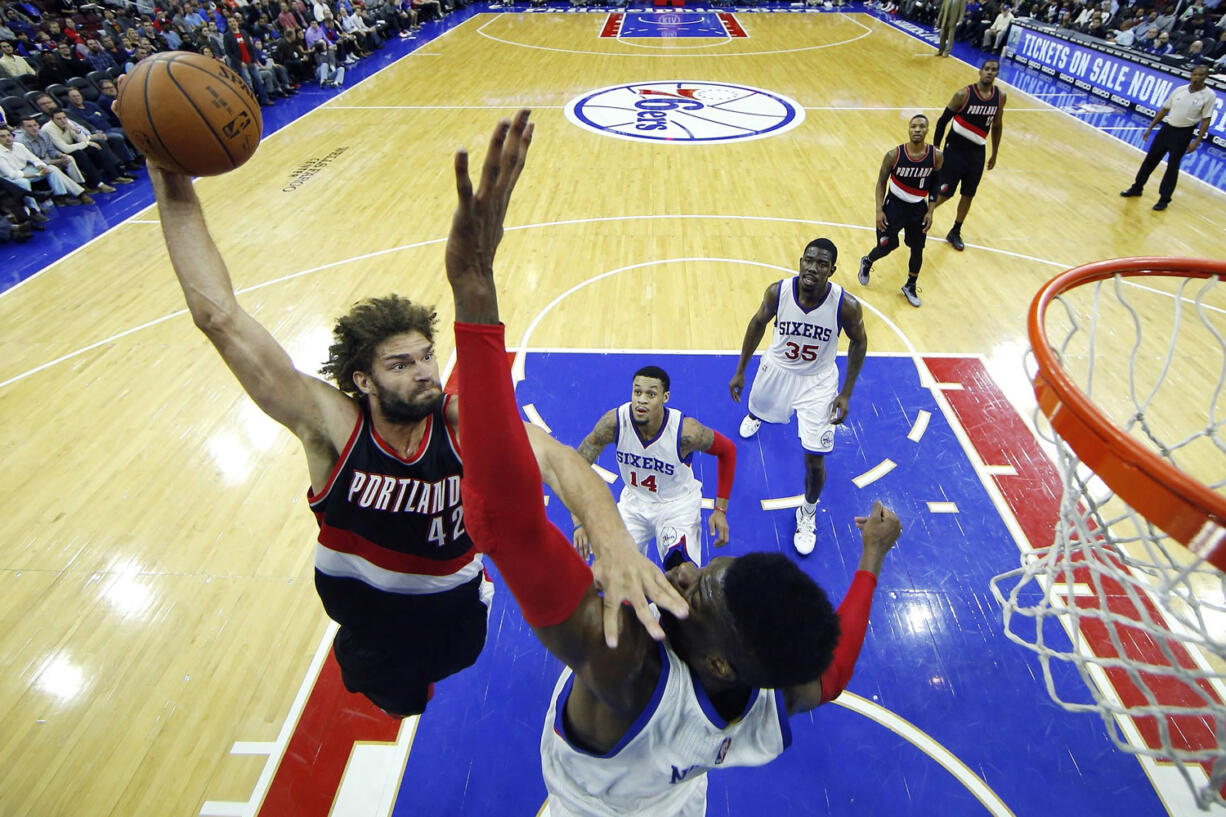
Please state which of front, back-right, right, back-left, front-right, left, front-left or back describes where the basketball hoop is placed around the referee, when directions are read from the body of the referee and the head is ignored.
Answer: front-left

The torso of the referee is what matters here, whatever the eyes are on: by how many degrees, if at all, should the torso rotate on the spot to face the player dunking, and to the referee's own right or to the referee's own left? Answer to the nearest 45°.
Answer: approximately 45° to the referee's own left

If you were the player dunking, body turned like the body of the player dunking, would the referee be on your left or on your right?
on your left

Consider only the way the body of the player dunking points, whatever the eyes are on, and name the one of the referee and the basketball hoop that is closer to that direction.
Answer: the basketball hoop

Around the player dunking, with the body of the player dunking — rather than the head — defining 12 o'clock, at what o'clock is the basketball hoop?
The basketball hoop is roughly at 11 o'clock from the player dunking.
